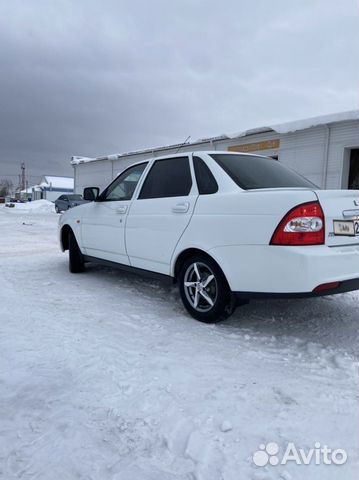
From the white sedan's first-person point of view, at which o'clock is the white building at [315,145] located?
The white building is roughly at 2 o'clock from the white sedan.

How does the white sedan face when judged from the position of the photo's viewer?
facing away from the viewer and to the left of the viewer

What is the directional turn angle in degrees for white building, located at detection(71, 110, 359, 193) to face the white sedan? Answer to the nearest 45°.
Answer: approximately 45° to its left

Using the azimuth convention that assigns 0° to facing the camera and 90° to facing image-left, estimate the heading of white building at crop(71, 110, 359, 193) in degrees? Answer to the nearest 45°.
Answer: approximately 45°

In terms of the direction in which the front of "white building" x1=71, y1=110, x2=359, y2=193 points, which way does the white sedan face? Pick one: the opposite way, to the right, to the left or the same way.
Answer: to the right
